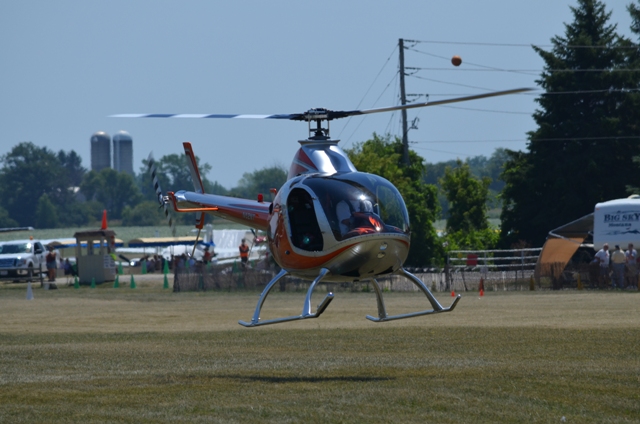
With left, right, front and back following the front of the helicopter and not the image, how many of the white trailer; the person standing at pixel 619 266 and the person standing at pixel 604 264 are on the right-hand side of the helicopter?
0

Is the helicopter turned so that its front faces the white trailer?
no

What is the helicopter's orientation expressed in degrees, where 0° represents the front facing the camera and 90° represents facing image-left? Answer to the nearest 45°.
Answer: approximately 315°

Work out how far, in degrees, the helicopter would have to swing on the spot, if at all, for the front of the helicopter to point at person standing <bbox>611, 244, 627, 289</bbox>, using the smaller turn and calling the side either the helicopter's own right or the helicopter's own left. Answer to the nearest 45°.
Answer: approximately 90° to the helicopter's own left

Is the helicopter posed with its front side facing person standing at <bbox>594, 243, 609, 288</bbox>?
no
